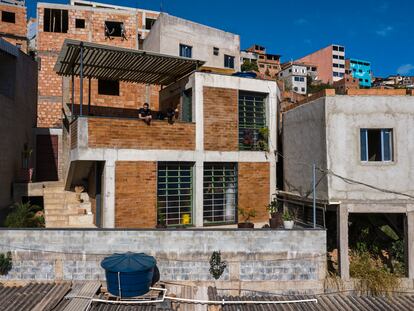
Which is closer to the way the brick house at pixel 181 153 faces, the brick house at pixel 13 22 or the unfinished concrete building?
the unfinished concrete building

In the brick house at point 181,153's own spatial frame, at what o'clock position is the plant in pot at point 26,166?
The plant in pot is roughly at 4 o'clock from the brick house.

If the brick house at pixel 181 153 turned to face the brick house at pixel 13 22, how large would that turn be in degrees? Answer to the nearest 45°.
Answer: approximately 135° to its right

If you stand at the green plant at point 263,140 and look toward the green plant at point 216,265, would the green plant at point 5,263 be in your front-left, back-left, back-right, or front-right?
front-right

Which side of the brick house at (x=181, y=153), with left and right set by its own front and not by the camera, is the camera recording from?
front

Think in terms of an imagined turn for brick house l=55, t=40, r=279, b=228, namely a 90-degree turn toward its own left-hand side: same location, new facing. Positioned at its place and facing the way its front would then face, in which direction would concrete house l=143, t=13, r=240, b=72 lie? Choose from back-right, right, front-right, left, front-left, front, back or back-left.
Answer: left

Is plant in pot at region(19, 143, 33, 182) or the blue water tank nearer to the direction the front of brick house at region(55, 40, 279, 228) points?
the blue water tank

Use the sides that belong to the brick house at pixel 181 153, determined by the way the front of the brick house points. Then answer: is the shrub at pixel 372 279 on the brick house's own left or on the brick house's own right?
on the brick house's own left

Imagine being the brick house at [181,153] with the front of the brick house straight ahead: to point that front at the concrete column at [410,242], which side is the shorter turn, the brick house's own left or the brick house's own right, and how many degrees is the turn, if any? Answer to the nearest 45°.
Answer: approximately 45° to the brick house's own left

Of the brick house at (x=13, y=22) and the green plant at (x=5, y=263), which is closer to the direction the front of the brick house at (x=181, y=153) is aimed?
the green plant

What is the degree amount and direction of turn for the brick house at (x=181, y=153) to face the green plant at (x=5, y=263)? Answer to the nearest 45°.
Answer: approximately 45° to its right

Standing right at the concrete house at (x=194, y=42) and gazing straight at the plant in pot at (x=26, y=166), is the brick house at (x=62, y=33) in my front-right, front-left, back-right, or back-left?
front-right

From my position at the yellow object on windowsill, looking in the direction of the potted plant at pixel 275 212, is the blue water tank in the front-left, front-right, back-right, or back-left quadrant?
back-right
